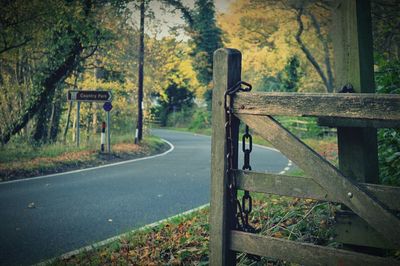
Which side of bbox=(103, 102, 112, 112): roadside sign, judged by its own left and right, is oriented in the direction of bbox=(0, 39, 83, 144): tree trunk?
right

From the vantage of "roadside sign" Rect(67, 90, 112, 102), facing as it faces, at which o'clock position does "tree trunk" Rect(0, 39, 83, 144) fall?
The tree trunk is roughly at 4 o'clock from the roadside sign.

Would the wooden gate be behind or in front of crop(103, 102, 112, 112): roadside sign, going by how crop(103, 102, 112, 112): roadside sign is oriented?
in front

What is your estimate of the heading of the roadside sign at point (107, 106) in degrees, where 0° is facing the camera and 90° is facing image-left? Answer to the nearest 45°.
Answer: approximately 0°

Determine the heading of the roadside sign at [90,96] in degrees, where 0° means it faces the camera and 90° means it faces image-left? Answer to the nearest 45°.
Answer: approximately 0°
